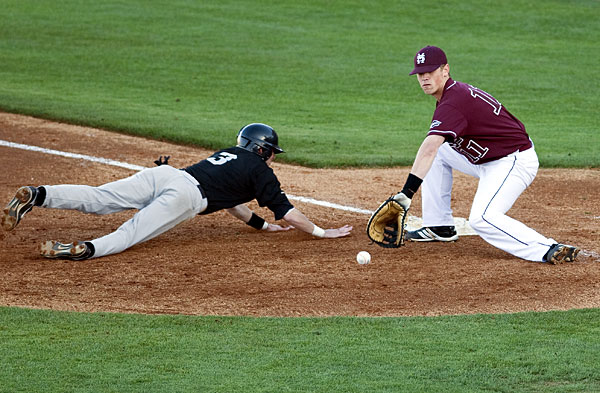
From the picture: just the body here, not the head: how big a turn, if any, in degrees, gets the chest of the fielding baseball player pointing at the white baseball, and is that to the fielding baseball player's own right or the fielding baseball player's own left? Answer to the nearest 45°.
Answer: approximately 45° to the fielding baseball player's own left

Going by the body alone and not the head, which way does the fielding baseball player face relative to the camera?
to the viewer's left

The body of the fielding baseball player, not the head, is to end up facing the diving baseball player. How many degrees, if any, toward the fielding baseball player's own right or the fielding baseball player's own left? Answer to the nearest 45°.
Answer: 0° — they already face them

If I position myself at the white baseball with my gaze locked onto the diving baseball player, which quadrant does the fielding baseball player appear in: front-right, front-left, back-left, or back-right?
back-right
